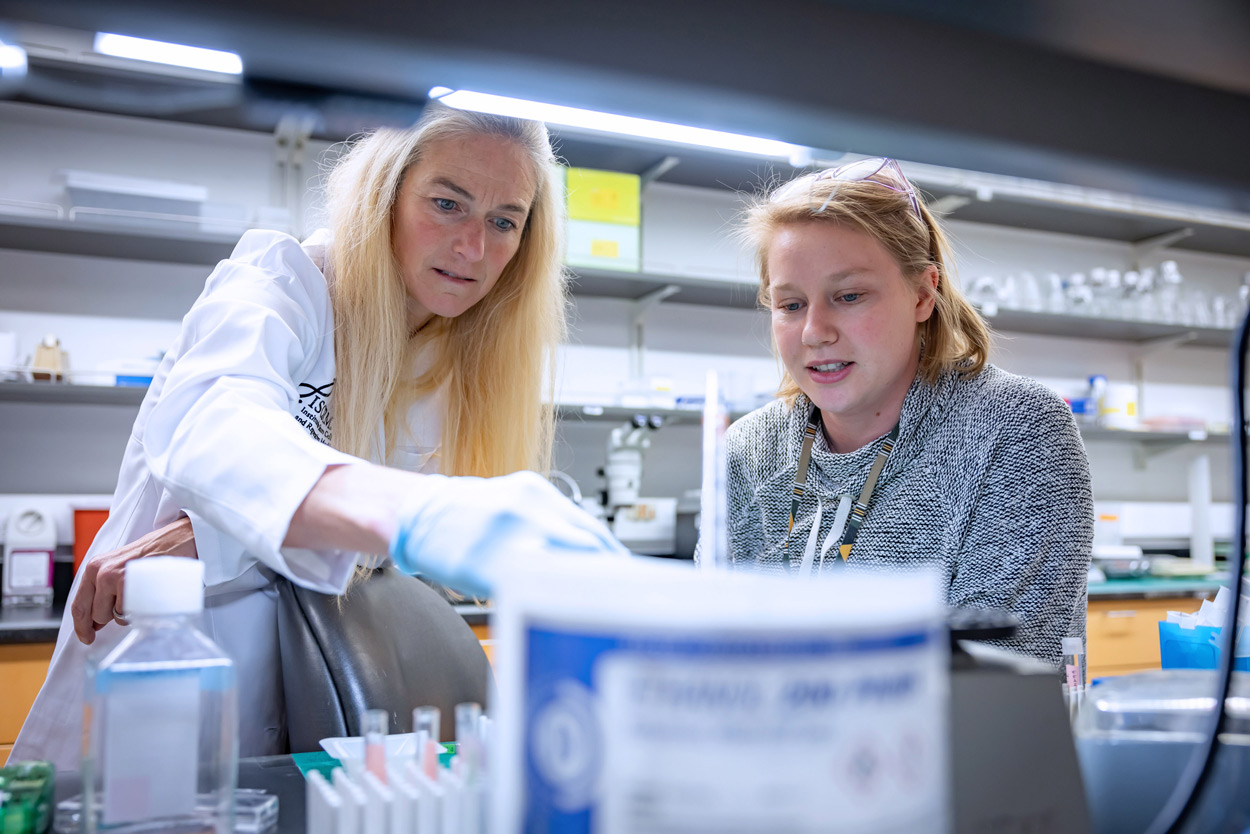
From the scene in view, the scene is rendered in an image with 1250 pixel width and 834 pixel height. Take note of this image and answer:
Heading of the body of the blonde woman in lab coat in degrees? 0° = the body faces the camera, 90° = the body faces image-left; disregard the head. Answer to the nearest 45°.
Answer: approximately 315°

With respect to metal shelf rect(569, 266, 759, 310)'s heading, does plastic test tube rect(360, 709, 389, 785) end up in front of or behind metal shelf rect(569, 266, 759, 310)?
in front

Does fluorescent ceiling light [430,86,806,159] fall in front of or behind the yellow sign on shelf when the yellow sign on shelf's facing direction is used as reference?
in front

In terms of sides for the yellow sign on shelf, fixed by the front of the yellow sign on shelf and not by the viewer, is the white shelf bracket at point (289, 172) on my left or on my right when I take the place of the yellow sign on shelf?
on my right
